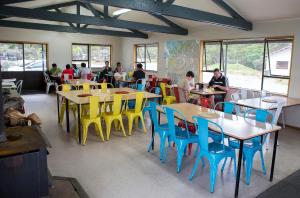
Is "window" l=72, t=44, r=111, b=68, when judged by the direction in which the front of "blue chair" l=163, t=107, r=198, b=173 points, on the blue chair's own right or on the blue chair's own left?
on the blue chair's own left

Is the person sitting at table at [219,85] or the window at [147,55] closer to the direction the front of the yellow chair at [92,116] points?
the window

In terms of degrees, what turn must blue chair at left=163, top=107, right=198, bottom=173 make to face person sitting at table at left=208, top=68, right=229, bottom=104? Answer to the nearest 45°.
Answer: approximately 45° to its left

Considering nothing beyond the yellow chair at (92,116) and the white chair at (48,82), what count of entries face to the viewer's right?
1

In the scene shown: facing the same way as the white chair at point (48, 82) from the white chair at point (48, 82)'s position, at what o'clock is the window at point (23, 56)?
The window is roughly at 7 o'clock from the white chair.

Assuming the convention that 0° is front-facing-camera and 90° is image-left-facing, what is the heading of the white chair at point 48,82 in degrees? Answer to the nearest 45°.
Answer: approximately 270°

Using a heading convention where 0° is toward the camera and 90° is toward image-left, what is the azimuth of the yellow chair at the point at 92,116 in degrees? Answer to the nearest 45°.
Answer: approximately 135°

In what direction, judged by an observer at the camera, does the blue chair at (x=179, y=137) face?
facing away from the viewer and to the right of the viewer

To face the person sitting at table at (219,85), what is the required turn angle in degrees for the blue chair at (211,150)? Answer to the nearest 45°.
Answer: approximately 45° to its left
